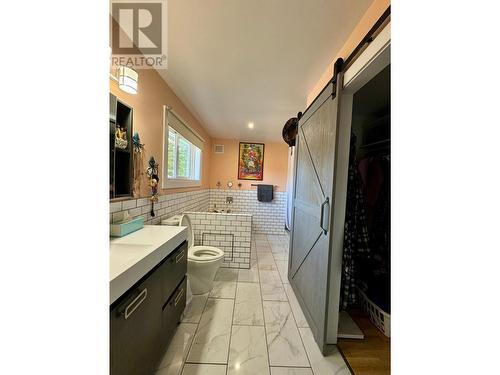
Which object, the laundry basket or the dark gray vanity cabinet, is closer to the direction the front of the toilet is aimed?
the laundry basket

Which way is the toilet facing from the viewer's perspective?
to the viewer's right

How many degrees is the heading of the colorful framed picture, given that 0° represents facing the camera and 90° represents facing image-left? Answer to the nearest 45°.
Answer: approximately 0°

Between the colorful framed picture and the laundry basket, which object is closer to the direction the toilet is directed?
the laundry basket

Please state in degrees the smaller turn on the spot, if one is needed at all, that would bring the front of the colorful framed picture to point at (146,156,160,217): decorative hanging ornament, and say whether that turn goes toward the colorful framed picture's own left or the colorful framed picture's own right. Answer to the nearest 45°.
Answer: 0° — it already faces it

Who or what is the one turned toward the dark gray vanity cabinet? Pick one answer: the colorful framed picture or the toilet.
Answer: the colorful framed picture

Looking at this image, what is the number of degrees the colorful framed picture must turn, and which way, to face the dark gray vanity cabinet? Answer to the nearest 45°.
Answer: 0° — it already faces it

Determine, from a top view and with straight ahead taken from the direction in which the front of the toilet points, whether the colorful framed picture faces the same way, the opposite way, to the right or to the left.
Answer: to the right
